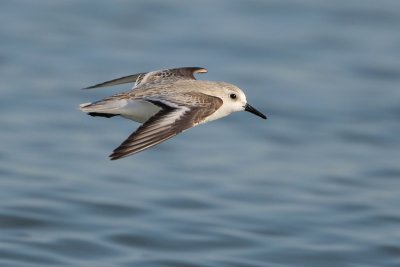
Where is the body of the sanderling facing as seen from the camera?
to the viewer's right
